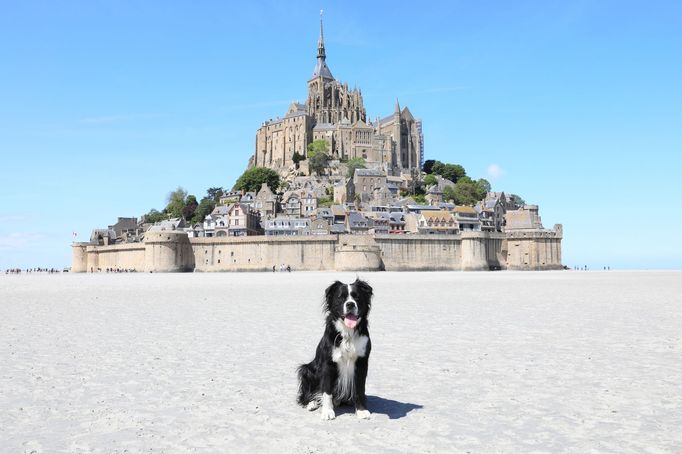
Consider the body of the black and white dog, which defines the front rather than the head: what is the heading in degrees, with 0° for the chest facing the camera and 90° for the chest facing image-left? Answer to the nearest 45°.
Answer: approximately 315°
